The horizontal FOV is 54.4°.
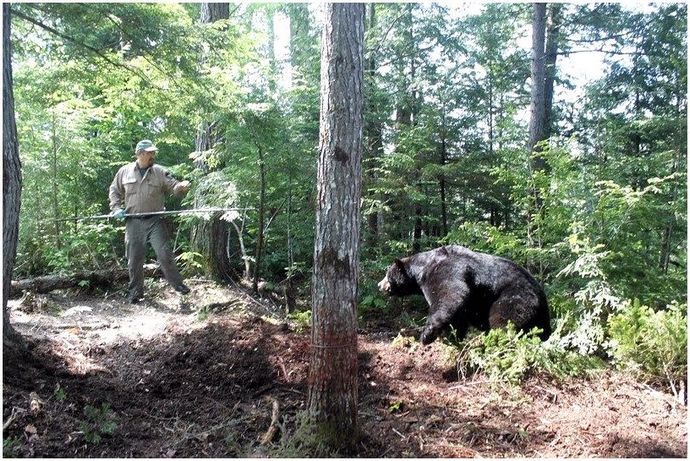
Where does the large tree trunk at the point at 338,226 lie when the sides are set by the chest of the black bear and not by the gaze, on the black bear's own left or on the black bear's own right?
on the black bear's own left

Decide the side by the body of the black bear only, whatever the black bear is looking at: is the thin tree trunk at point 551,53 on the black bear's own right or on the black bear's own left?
on the black bear's own right

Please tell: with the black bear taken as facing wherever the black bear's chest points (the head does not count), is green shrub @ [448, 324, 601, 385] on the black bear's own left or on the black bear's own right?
on the black bear's own left

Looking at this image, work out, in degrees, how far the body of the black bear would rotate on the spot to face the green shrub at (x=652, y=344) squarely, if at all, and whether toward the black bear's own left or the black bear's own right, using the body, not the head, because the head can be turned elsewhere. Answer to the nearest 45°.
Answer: approximately 135° to the black bear's own left

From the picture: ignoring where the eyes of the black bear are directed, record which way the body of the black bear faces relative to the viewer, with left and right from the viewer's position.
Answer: facing to the left of the viewer

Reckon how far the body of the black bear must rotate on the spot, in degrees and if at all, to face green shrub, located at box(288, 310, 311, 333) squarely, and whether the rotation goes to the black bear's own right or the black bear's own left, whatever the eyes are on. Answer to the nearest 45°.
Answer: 0° — it already faces it

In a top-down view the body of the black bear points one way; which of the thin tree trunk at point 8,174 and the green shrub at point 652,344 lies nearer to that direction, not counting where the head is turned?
the thin tree trunk

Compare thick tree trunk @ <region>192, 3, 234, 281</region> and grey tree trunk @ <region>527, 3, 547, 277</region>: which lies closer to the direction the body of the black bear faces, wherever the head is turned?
the thick tree trunk
